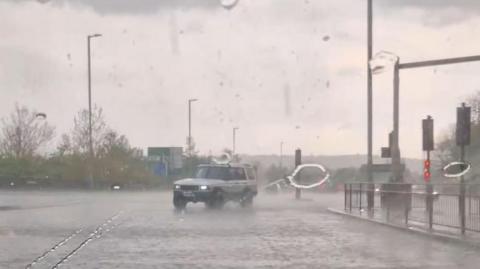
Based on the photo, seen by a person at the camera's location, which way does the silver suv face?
facing the viewer and to the left of the viewer

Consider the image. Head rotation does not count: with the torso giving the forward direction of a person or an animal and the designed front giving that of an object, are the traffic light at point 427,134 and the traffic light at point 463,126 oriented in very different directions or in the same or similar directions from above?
same or similar directions

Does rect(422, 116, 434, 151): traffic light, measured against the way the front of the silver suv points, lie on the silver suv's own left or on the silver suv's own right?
on the silver suv's own left
